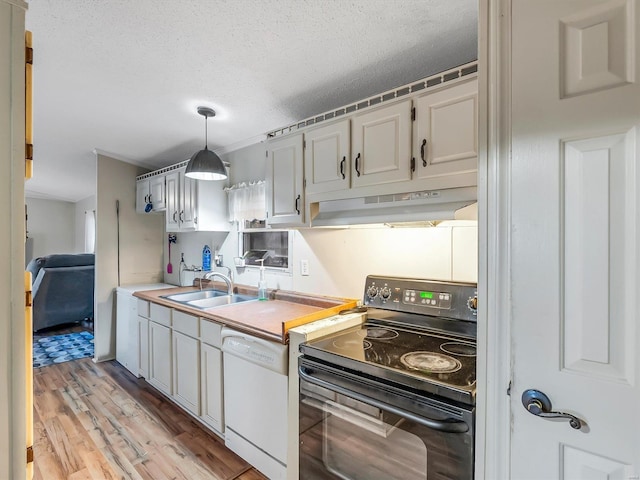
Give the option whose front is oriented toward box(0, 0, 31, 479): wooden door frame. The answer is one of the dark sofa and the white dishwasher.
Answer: the white dishwasher

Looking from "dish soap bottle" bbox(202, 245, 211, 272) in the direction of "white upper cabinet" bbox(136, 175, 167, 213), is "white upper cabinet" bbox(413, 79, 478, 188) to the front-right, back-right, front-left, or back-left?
back-left

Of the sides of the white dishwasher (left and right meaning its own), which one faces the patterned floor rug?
right

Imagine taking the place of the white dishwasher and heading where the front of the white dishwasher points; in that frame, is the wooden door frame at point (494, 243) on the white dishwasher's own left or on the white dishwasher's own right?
on the white dishwasher's own left

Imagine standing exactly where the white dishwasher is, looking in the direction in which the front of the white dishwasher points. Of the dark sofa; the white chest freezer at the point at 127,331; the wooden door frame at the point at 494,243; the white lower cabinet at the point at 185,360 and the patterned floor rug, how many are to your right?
4

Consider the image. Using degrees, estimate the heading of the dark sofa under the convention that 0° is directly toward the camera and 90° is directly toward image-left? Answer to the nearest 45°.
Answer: approximately 135°

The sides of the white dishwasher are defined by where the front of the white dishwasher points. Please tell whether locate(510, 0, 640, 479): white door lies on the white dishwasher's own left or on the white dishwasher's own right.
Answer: on the white dishwasher's own left

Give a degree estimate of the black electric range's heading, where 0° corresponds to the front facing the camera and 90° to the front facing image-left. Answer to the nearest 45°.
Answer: approximately 45°

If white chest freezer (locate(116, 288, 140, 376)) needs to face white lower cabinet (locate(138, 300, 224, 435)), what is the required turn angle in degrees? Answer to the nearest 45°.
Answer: approximately 45° to its left

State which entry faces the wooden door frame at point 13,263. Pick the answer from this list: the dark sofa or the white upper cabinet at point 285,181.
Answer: the white upper cabinet

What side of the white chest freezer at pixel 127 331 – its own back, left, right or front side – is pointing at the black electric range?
left

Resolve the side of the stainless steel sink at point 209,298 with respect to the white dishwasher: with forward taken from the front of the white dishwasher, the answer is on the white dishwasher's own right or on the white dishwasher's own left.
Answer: on the white dishwasher's own right

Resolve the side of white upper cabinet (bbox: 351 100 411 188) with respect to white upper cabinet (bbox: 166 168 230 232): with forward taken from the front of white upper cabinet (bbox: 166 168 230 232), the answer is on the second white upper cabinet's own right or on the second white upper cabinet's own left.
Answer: on the second white upper cabinet's own left
